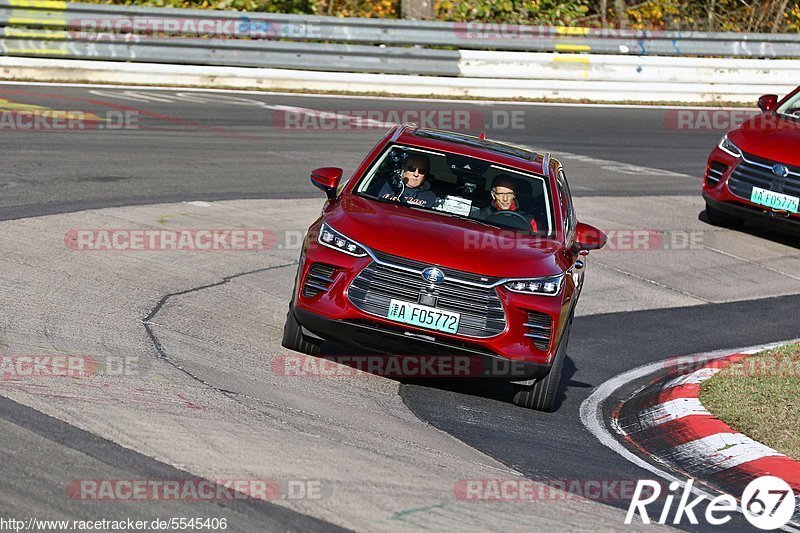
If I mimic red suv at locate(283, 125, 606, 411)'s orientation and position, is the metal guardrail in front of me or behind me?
behind

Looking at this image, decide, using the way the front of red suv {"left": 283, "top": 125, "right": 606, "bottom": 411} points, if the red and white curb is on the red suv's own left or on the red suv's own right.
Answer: on the red suv's own left

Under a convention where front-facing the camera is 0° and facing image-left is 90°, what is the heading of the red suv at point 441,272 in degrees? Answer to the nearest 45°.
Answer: approximately 0°

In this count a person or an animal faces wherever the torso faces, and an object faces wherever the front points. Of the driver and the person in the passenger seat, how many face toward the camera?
2

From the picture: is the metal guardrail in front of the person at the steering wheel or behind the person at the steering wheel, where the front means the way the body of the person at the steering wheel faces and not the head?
behind

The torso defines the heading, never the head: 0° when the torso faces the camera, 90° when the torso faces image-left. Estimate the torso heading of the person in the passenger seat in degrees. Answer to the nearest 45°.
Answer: approximately 0°

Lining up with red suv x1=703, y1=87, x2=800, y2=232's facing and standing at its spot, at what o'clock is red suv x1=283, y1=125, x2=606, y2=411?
red suv x1=283, y1=125, x2=606, y2=411 is roughly at 11 o'clock from red suv x1=703, y1=87, x2=800, y2=232.
